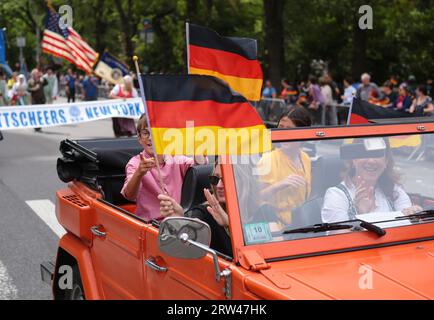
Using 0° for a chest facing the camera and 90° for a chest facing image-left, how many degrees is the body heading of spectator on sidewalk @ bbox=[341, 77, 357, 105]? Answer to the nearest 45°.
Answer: approximately 45°

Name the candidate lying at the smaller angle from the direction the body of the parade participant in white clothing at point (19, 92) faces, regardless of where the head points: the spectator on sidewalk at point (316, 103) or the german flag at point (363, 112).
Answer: the german flag

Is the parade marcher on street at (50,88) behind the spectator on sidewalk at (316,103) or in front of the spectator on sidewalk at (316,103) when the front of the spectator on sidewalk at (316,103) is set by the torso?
in front

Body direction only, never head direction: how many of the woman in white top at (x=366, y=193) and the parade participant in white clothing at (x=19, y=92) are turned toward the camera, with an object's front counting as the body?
2

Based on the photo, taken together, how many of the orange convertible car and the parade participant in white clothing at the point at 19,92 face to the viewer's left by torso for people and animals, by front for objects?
0

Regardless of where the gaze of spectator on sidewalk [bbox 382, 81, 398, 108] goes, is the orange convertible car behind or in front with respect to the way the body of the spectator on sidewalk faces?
in front

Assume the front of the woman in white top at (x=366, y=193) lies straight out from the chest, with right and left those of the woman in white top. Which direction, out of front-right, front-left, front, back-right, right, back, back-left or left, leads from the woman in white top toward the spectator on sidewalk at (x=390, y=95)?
back

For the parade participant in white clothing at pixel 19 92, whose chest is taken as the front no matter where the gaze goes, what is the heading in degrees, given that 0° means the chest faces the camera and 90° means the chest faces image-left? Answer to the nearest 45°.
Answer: approximately 0°

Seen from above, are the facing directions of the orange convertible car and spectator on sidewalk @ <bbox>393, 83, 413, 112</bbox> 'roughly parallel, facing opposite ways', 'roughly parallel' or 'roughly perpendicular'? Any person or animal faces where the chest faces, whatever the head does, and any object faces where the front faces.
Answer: roughly perpendicular

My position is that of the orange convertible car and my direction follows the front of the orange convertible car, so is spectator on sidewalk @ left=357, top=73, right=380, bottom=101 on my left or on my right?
on my left
